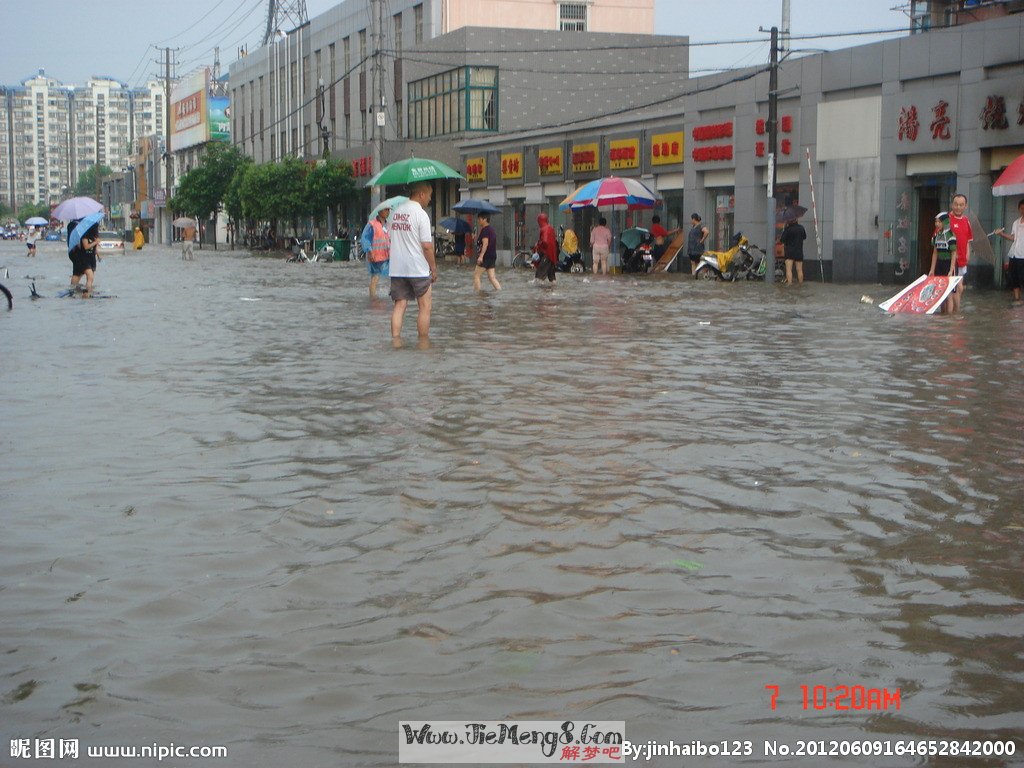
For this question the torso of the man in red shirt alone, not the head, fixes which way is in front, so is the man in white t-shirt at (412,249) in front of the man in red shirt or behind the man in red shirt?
in front

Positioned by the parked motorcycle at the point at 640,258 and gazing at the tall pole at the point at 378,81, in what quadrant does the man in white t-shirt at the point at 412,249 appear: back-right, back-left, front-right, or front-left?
back-left

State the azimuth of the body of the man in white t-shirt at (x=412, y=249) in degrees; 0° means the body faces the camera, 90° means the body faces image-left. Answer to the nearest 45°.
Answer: approximately 225°

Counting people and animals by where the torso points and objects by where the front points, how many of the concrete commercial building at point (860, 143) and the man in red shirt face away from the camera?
0

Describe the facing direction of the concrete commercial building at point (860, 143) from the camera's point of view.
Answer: facing the viewer and to the left of the viewer
